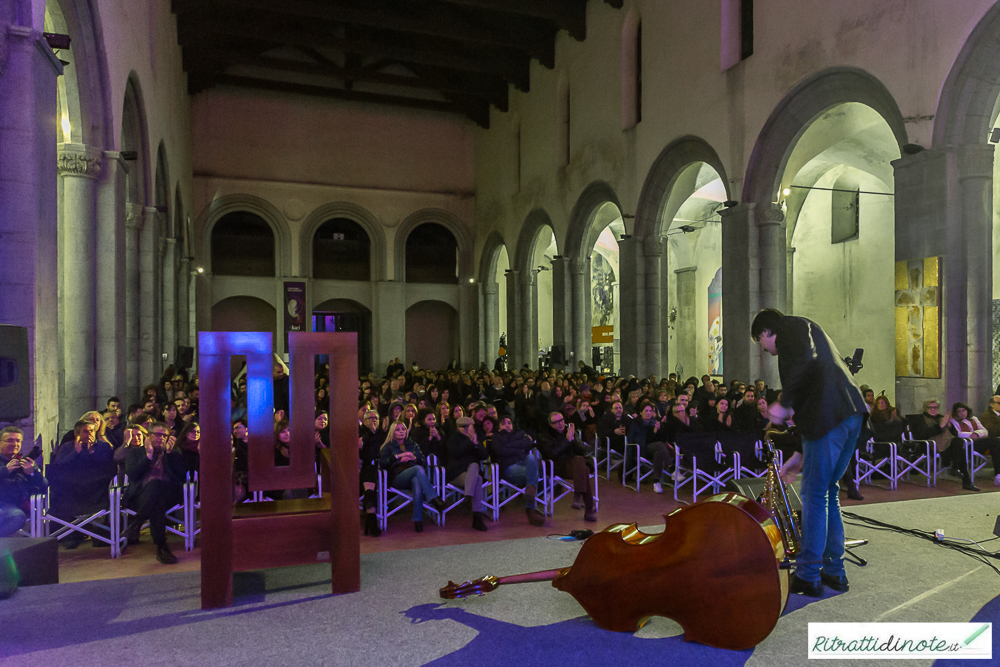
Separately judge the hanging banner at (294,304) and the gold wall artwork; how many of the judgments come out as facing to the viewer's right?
0

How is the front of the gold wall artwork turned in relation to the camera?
facing the viewer and to the left of the viewer

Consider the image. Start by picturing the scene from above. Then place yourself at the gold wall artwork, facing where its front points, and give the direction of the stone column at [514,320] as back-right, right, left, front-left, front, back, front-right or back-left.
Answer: right

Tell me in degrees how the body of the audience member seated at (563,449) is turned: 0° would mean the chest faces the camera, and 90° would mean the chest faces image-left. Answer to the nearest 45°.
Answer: approximately 315°

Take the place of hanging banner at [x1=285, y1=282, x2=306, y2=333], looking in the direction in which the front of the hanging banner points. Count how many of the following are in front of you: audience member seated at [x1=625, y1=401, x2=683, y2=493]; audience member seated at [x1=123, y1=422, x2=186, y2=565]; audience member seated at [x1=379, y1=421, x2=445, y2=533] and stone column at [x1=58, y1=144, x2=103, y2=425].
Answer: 4

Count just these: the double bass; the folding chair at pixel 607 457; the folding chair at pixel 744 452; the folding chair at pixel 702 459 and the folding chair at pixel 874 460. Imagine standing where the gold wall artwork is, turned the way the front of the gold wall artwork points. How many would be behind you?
0

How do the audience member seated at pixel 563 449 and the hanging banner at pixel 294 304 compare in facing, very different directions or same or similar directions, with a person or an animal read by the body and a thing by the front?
same or similar directions

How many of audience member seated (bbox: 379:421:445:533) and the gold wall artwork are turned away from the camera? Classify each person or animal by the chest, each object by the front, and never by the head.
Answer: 0

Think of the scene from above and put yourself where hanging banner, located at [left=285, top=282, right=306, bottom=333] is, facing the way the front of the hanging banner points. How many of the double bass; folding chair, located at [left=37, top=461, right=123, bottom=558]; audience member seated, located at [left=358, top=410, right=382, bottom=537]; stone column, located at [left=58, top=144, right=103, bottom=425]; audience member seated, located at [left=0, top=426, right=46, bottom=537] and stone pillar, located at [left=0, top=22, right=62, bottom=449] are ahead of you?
6

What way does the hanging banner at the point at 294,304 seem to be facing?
toward the camera

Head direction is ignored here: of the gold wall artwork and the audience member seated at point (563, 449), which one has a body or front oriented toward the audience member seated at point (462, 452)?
the gold wall artwork

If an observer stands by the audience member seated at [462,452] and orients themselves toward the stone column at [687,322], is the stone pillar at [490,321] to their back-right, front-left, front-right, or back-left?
front-left

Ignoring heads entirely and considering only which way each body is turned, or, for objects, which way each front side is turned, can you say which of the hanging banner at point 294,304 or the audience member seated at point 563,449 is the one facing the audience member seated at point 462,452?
the hanging banner

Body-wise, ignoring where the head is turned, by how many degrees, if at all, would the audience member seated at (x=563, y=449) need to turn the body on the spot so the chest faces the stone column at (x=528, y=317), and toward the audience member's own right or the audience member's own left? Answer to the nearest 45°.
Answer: approximately 135° to the audience member's own left

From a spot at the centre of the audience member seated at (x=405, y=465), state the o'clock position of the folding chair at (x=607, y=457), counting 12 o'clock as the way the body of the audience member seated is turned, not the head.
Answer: The folding chair is roughly at 9 o'clock from the audience member seated.

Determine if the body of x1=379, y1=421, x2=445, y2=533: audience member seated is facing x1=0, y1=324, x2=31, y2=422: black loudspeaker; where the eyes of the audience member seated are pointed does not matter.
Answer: no

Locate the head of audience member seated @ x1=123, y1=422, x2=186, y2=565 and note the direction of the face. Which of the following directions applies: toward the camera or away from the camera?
toward the camera

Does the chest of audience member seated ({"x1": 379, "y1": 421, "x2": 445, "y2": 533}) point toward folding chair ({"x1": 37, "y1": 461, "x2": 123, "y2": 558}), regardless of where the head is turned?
no

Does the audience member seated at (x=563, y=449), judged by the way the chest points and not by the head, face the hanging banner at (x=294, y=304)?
no

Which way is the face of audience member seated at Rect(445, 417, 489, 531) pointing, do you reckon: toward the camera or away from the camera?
toward the camera
